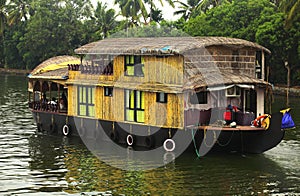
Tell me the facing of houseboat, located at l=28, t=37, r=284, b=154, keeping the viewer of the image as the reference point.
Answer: facing away from the viewer and to the left of the viewer

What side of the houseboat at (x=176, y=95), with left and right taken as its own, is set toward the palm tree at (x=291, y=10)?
right
